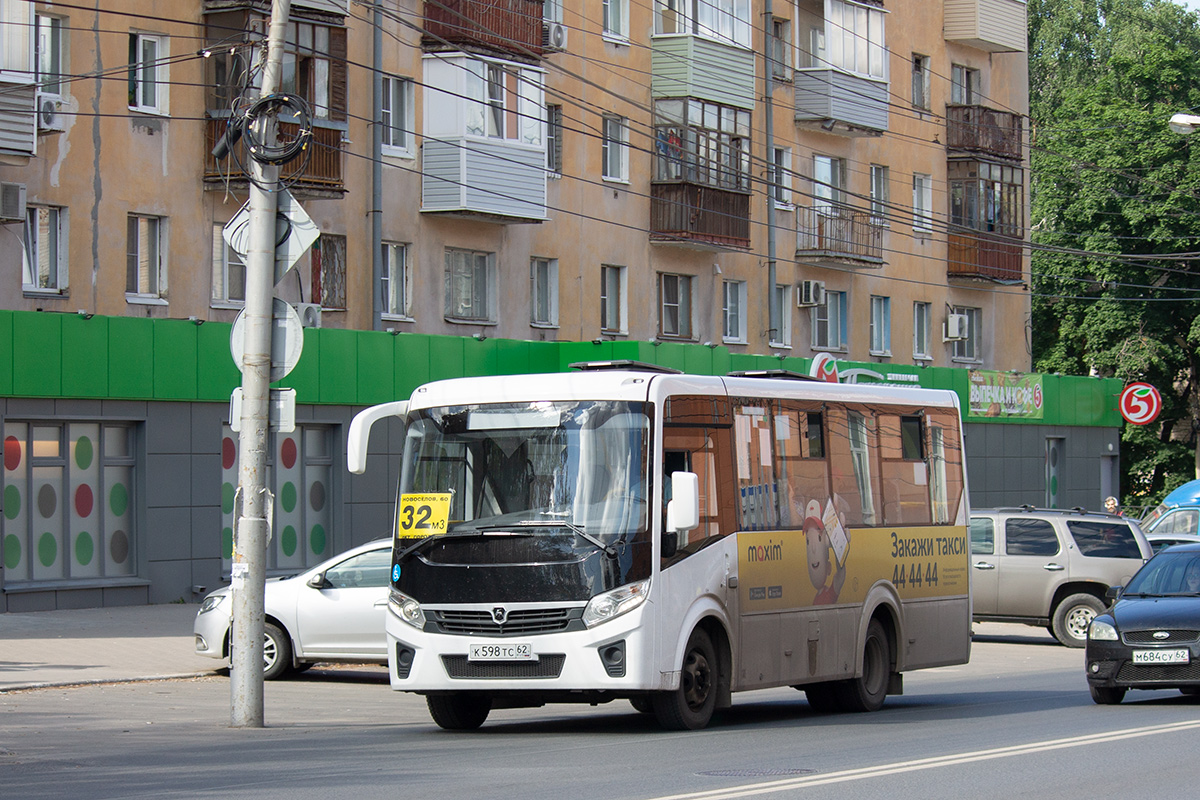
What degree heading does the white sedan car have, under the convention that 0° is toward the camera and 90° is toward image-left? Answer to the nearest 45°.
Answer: approximately 90°

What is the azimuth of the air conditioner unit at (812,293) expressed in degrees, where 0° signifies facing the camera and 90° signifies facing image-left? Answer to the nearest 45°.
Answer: approximately 315°

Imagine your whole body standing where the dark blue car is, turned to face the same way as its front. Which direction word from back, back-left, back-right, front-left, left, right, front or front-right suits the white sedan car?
front-right

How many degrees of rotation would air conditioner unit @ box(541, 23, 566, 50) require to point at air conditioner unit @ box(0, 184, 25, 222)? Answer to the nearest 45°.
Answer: approximately 90° to its right

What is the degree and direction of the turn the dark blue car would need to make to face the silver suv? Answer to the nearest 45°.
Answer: approximately 135° to its right

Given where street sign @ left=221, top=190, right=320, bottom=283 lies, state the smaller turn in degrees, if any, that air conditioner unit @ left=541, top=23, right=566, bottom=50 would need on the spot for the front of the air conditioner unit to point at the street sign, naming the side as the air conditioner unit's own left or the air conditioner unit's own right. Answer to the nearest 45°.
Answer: approximately 45° to the air conditioner unit's own right

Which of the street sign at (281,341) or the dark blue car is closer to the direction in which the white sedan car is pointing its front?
the street sign

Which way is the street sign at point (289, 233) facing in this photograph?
away from the camera

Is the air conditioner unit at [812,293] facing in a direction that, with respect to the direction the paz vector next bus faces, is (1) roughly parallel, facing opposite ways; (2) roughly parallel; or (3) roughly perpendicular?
roughly perpendicular

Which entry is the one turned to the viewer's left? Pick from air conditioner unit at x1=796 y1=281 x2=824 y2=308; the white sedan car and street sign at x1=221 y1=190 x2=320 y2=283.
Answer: the white sedan car

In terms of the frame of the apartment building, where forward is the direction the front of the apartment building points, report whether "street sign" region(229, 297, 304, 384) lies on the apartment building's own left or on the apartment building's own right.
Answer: on the apartment building's own right

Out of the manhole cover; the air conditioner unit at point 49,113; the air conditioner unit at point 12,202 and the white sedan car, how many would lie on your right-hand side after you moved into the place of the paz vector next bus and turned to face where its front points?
3

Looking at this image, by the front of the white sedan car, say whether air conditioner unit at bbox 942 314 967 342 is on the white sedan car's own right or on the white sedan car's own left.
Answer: on the white sedan car's own right

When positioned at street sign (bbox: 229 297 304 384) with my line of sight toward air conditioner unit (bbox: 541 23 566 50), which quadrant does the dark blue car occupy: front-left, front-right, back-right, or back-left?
front-right

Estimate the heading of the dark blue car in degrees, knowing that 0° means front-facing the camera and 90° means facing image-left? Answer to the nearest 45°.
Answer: approximately 45°
